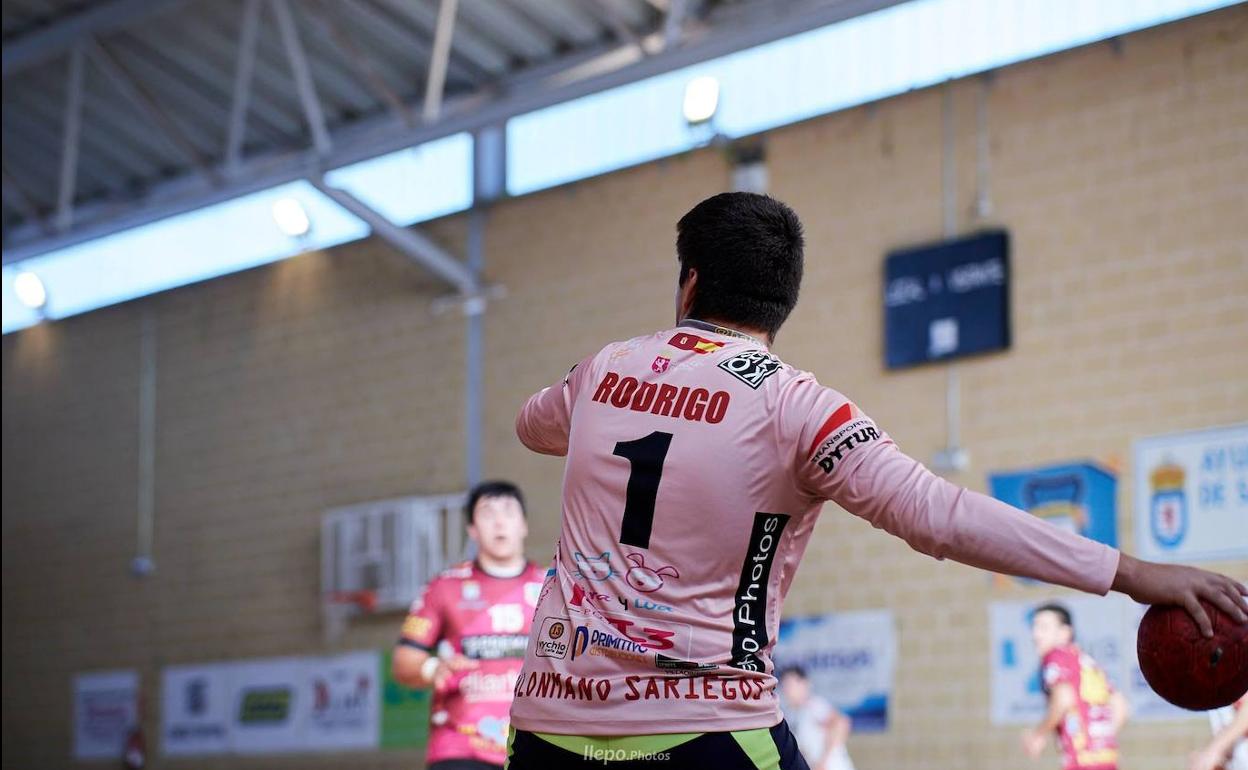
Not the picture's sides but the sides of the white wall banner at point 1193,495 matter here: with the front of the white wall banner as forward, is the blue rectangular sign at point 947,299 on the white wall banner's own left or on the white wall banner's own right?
on the white wall banner's own right

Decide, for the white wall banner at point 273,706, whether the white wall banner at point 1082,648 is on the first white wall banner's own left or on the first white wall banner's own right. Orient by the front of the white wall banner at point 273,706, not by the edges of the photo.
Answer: on the first white wall banner's own left

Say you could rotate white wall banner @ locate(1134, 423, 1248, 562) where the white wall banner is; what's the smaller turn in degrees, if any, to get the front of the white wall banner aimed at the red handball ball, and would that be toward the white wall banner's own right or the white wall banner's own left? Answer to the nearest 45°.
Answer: approximately 45° to the white wall banner's own left

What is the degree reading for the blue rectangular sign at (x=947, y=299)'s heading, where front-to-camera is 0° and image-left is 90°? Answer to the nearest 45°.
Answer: approximately 45°
